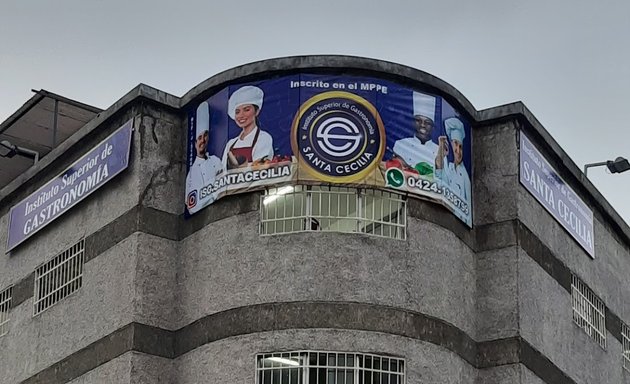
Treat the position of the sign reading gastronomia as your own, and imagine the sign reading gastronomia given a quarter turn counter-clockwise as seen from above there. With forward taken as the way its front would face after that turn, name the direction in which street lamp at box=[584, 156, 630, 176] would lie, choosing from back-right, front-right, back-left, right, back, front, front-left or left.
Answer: front-left

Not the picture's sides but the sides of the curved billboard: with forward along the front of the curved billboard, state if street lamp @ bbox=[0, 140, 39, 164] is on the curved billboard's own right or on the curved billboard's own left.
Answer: on the curved billboard's own right

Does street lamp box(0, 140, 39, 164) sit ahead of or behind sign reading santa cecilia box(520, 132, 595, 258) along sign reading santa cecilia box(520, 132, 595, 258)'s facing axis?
behind

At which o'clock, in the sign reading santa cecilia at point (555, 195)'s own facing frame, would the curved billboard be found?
The curved billboard is roughly at 3 o'clock from the sign reading santa cecilia.

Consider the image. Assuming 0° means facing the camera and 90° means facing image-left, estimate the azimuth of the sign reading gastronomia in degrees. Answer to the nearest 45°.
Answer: approximately 45°

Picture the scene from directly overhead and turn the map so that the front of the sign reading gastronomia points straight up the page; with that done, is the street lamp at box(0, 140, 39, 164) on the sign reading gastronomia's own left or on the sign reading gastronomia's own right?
on the sign reading gastronomia's own right

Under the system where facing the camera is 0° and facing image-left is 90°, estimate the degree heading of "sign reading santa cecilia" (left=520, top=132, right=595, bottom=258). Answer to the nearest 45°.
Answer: approximately 315°

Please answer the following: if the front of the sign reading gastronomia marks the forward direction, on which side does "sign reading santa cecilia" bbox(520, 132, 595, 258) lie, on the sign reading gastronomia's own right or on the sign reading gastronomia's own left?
on the sign reading gastronomia's own left

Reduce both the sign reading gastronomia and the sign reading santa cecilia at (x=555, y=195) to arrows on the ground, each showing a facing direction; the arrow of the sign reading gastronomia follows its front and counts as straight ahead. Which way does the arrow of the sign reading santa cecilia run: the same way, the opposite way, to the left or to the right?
to the left

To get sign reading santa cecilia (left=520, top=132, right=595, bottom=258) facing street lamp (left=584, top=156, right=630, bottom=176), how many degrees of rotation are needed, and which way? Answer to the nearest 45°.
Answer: approximately 90° to its left

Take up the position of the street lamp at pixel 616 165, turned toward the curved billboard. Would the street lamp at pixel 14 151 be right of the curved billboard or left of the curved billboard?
right

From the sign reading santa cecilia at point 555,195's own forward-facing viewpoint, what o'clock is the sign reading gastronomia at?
The sign reading gastronomia is roughly at 4 o'clock from the sign reading santa cecilia.

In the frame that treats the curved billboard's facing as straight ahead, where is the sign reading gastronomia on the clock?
The sign reading gastronomia is roughly at 4 o'clock from the curved billboard.

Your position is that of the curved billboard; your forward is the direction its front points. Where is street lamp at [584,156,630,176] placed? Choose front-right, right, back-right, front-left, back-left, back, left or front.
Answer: back-left
